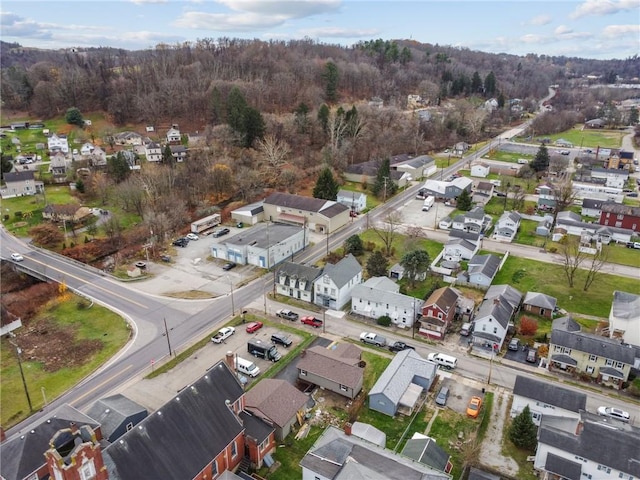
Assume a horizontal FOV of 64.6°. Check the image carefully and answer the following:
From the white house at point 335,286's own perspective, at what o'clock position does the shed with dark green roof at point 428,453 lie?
The shed with dark green roof is roughly at 10 o'clock from the white house.

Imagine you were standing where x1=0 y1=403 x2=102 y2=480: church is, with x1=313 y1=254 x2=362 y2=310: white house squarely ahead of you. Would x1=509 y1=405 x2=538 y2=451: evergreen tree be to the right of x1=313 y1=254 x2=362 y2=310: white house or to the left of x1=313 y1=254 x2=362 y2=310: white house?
right

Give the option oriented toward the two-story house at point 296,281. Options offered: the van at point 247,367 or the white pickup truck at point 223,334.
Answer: the white pickup truck

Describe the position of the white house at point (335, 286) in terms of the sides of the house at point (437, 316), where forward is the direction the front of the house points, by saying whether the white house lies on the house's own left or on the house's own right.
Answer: on the house's own right

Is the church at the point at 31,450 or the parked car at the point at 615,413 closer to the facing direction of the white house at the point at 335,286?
the church

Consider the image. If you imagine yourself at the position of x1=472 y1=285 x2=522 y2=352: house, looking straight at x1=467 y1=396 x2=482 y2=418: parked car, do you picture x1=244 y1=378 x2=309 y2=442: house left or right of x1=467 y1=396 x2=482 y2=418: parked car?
right

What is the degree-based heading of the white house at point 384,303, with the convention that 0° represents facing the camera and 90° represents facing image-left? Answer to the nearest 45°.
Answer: approximately 45°

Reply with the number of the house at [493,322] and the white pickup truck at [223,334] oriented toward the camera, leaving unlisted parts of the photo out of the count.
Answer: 1

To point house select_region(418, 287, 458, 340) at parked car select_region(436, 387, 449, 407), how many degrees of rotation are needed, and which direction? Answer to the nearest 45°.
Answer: approximately 45° to its left

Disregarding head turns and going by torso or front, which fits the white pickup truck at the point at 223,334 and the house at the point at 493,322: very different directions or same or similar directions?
very different directions
